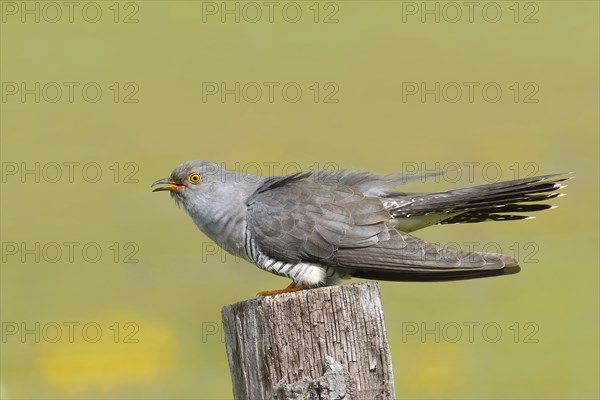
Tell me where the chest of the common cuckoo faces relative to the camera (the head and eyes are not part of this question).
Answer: to the viewer's left
